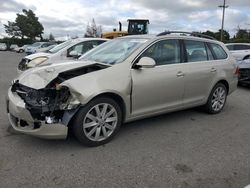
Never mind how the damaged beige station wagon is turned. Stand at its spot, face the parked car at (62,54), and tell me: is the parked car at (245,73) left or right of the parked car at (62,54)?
right

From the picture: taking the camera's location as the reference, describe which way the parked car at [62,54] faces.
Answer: facing the viewer and to the left of the viewer

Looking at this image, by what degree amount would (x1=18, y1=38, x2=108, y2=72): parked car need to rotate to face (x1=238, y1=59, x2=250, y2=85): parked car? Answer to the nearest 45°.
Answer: approximately 135° to its left

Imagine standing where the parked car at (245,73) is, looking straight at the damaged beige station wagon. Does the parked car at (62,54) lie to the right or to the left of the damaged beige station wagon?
right

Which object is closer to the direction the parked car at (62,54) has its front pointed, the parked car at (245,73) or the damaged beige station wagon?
the damaged beige station wagon

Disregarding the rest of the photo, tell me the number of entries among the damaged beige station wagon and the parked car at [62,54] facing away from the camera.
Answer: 0

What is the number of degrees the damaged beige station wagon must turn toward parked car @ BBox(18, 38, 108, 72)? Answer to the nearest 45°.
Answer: approximately 135° to its right

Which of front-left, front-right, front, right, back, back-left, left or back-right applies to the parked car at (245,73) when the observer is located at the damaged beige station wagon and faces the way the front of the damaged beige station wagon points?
back

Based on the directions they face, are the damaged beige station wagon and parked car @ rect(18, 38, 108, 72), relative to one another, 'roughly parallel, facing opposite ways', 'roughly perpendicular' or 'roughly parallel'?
roughly parallel
